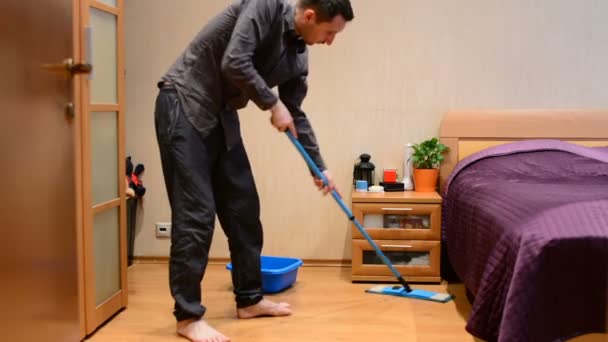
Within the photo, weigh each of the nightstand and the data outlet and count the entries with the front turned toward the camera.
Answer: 2

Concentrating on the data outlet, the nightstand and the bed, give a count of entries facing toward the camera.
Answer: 3

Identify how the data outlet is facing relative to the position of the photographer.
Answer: facing the viewer

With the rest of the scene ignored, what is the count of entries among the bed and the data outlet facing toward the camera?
2

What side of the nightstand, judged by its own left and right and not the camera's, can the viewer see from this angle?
front

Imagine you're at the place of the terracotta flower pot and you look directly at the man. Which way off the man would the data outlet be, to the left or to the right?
right

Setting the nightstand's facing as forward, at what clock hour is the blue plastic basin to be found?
The blue plastic basin is roughly at 2 o'clock from the nightstand.

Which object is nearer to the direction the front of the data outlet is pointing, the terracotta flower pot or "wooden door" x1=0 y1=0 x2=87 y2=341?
the wooden door

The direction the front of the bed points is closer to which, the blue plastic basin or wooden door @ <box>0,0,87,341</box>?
the wooden door

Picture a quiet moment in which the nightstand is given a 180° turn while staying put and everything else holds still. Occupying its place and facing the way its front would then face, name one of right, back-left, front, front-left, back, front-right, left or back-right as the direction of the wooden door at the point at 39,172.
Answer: back-left

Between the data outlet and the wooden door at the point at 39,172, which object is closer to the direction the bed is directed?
the wooden door

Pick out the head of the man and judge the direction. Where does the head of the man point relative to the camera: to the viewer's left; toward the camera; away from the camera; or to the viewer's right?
to the viewer's right
